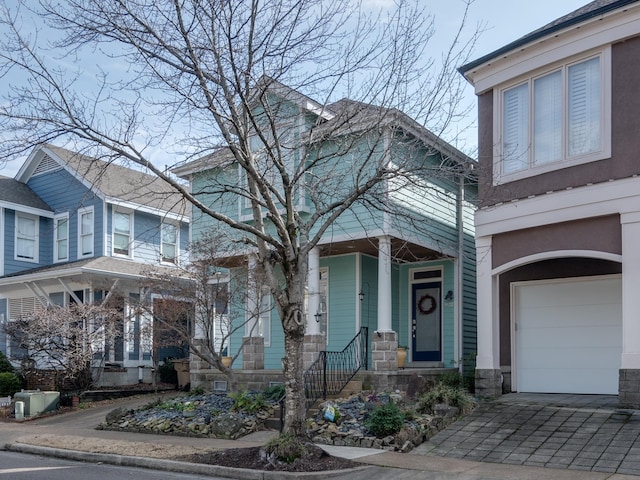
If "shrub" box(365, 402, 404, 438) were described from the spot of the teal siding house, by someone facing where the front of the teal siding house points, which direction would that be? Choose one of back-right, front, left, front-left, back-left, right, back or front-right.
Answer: front-left

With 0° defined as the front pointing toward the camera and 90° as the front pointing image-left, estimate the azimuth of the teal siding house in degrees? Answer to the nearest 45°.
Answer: approximately 45°

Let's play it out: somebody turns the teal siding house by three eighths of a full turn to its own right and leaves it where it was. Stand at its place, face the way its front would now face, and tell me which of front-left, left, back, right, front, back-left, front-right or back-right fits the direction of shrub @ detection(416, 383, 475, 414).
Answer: back

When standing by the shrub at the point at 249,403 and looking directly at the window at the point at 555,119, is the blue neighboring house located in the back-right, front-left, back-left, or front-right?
back-left

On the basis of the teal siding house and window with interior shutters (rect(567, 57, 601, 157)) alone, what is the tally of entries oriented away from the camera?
0

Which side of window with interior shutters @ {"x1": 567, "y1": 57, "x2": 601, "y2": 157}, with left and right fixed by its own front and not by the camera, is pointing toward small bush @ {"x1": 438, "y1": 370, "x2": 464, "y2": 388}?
right

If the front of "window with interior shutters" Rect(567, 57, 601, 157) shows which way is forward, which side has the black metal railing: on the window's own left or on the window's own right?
on the window's own right

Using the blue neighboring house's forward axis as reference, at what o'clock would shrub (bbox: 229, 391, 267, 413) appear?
The shrub is roughly at 10 o'clock from the blue neighboring house.

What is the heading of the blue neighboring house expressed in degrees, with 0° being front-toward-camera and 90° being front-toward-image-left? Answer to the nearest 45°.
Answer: approximately 45°
